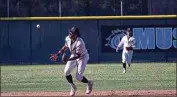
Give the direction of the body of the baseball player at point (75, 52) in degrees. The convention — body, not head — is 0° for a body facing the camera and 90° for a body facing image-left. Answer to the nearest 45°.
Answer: approximately 45°
